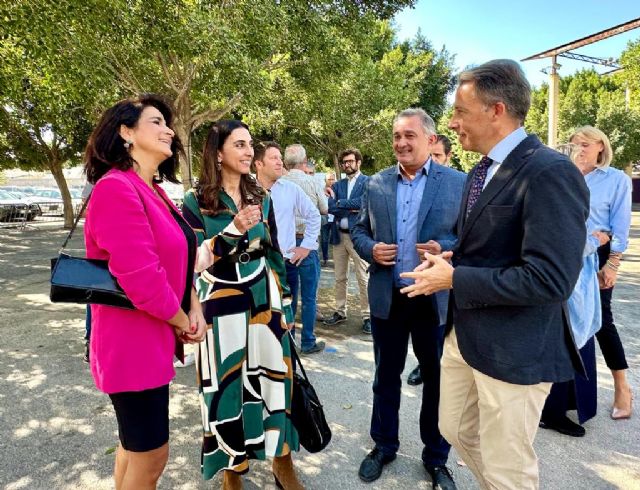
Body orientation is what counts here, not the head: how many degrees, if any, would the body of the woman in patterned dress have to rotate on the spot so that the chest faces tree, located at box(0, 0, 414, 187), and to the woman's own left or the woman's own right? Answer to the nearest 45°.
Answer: approximately 135° to the woman's own left

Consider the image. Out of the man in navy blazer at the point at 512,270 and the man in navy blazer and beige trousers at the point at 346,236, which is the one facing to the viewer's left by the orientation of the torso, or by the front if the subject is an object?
the man in navy blazer at the point at 512,270

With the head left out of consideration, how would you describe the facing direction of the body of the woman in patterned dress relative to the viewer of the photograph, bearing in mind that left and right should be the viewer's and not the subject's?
facing the viewer and to the right of the viewer

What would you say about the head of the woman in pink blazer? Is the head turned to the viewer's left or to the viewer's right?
to the viewer's right

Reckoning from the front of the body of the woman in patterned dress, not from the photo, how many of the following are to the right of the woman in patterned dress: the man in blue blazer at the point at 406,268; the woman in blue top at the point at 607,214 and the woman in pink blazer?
1

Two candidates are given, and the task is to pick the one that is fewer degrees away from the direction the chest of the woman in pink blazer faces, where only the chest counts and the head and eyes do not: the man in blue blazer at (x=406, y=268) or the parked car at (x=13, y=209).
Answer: the man in blue blazer

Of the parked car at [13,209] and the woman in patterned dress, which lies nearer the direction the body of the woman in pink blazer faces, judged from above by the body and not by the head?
the woman in patterned dress

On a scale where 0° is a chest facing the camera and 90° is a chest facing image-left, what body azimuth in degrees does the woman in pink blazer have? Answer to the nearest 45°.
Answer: approximately 270°

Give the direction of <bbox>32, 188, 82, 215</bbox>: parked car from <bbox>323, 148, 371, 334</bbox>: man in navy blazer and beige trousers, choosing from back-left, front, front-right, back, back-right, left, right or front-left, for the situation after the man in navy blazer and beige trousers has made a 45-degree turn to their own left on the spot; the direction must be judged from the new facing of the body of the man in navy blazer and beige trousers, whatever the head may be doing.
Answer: back

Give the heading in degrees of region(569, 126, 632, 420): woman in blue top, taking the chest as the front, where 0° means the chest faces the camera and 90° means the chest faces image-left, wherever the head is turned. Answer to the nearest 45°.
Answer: approximately 45°

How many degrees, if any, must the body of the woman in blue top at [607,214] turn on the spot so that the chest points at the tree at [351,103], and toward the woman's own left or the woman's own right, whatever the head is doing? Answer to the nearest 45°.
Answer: approximately 90° to the woman's own right

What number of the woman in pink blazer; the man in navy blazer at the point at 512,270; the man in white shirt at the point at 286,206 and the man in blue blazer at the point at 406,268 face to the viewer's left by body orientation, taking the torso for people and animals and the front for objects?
1

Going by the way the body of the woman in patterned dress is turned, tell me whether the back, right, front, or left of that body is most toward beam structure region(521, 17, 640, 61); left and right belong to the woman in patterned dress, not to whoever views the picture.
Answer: left
